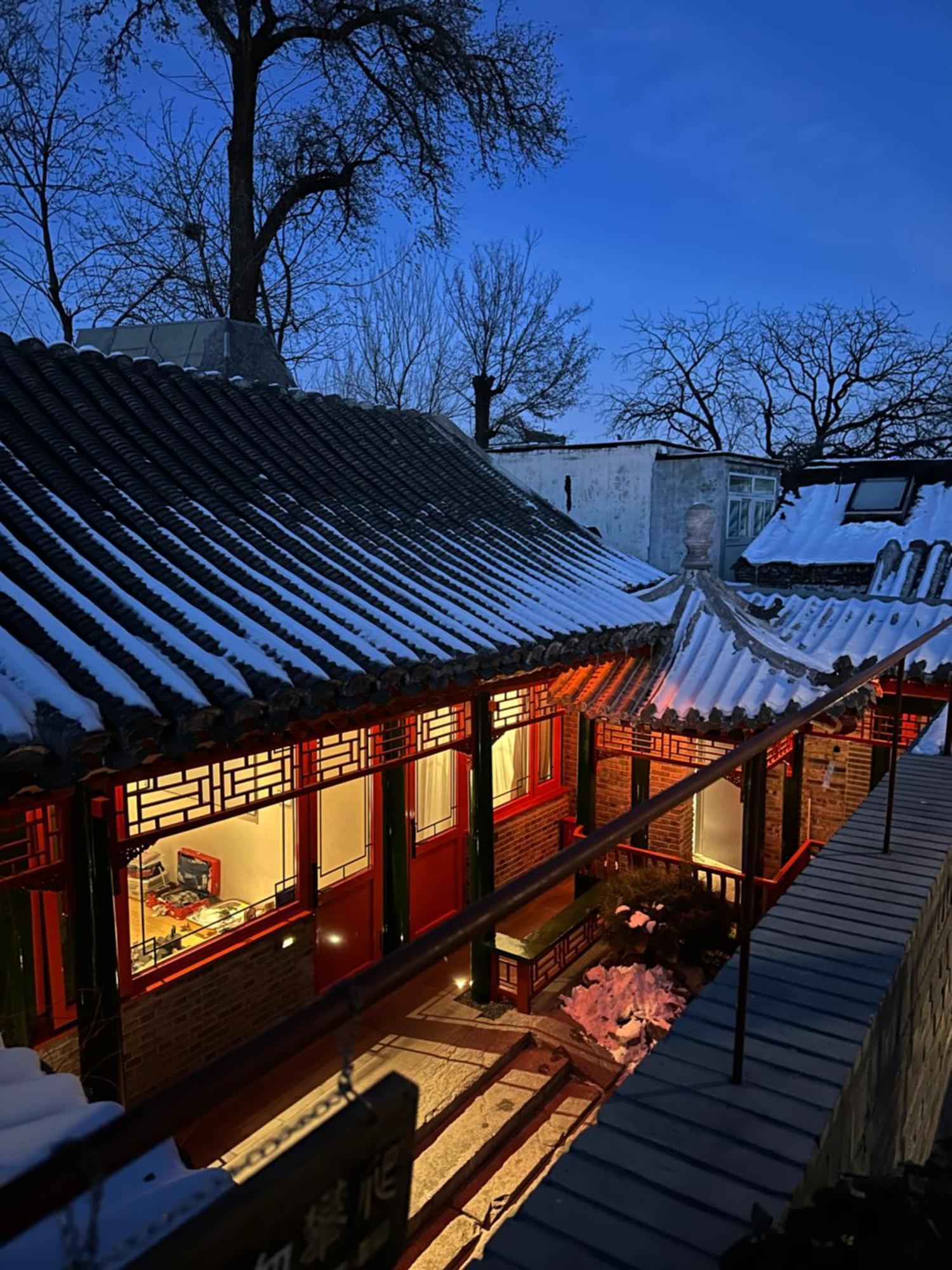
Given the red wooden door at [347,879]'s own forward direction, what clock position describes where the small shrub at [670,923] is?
The small shrub is roughly at 11 o'clock from the red wooden door.

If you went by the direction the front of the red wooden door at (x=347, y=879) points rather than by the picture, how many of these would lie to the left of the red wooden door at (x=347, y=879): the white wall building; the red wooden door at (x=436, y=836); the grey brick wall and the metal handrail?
2

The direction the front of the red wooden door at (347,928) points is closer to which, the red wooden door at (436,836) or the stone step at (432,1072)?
the stone step

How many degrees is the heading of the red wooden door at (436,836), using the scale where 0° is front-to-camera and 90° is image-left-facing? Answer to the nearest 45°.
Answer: approximately 315°

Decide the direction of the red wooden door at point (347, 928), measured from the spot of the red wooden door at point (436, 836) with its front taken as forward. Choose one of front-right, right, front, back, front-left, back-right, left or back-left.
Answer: right

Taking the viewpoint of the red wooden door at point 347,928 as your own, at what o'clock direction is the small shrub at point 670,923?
The small shrub is roughly at 11 o'clock from the red wooden door.

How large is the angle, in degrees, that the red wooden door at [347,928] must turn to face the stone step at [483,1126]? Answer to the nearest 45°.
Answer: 0° — it already faces it

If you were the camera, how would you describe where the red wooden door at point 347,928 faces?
facing the viewer and to the right of the viewer

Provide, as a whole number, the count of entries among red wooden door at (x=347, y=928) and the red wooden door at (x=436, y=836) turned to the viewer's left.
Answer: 0

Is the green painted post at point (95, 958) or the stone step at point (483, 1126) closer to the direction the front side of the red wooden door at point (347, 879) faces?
the stone step

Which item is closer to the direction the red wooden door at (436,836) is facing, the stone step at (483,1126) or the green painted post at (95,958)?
the stone step

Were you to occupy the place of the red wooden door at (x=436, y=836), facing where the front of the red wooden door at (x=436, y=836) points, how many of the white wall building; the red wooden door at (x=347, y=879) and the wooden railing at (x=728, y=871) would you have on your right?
1

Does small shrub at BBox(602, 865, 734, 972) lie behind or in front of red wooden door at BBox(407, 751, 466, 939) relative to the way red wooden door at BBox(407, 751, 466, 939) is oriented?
in front

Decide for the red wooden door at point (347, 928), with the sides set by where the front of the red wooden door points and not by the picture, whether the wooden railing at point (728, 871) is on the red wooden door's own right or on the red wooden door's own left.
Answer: on the red wooden door's own left

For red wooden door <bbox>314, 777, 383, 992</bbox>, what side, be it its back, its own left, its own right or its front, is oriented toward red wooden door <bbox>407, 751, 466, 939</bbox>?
left
